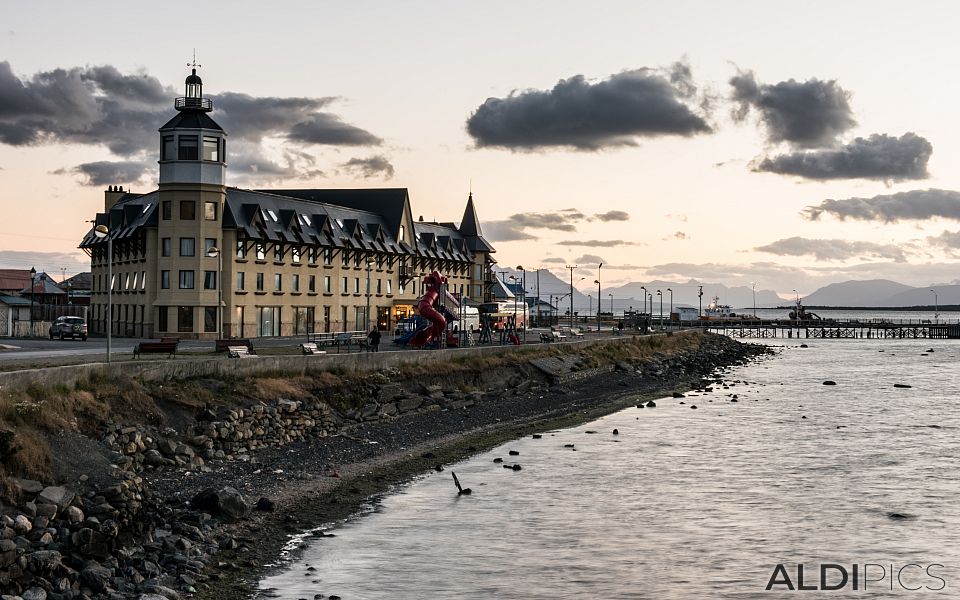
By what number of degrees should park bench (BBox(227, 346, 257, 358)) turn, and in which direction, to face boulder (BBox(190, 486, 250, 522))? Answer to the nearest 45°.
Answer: approximately 45° to its right

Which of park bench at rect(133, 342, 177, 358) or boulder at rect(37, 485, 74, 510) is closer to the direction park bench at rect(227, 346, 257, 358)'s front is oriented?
the boulder

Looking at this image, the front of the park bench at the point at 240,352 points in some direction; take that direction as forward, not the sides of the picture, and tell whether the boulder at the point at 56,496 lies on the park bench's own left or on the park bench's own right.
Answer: on the park bench's own right

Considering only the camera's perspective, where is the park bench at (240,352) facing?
facing the viewer and to the right of the viewer

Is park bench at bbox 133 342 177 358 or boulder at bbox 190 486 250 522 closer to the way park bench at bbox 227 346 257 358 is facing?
the boulder

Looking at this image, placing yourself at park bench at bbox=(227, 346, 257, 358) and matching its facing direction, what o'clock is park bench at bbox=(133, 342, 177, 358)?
park bench at bbox=(133, 342, 177, 358) is roughly at 4 o'clock from park bench at bbox=(227, 346, 257, 358).
